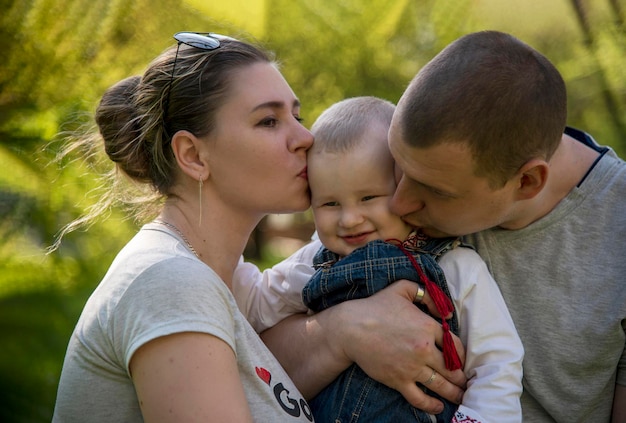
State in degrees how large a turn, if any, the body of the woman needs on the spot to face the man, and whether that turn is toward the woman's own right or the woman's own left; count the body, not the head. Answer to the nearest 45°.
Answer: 0° — they already face them

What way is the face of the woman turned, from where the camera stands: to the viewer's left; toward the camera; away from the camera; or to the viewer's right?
to the viewer's right

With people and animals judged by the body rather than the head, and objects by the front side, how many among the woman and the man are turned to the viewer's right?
1

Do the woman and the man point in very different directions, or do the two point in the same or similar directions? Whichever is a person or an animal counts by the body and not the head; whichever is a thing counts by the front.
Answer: very different directions

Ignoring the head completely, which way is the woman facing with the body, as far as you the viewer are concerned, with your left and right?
facing to the right of the viewer

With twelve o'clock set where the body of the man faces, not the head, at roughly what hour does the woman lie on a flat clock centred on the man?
The woman is roughly at 1 o'clock from the man.
